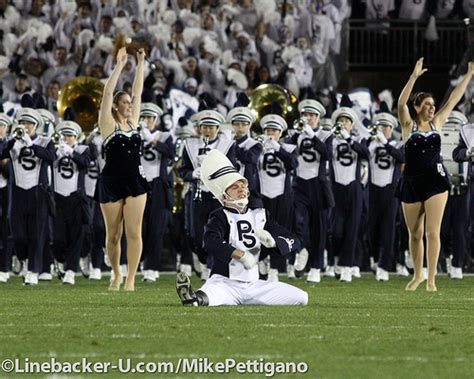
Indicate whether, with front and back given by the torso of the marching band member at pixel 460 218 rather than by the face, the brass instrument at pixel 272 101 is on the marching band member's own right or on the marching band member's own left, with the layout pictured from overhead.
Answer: on the marching band member's own right

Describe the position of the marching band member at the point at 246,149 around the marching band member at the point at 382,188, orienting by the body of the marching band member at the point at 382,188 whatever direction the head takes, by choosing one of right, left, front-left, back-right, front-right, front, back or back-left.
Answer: front-right

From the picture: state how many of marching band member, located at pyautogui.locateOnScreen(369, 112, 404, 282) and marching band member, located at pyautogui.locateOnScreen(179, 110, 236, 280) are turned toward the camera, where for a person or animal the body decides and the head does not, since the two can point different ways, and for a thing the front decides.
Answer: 2

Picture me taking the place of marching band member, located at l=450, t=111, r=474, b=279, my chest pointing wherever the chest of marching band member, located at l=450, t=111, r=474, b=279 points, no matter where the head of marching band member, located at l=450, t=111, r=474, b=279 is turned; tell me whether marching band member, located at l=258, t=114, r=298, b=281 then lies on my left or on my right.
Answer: on my right

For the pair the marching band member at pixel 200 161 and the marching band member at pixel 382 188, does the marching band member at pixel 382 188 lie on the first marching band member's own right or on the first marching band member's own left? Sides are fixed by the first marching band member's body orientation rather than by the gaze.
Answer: on the first marching band member's own left

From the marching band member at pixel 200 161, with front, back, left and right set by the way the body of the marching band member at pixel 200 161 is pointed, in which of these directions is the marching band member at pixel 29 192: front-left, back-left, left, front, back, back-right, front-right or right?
right

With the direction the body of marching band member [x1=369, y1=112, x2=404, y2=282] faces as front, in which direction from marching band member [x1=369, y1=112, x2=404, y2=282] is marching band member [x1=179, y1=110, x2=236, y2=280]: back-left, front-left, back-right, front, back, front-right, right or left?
front-right
